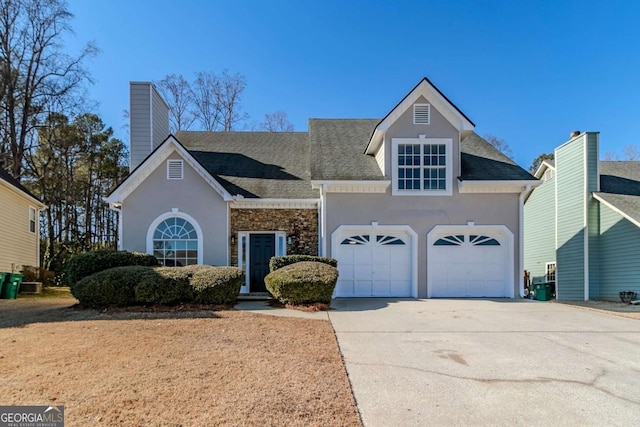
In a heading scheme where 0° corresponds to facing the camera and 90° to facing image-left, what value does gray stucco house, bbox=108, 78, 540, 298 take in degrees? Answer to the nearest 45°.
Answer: approximately 0°

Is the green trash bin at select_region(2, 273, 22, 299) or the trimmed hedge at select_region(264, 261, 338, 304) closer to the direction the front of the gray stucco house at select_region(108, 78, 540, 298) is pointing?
the trimmed hedge

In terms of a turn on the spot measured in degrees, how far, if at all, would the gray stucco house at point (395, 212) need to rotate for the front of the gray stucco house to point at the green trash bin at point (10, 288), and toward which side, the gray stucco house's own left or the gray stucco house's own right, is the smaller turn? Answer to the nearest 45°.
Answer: approximately 90° to the gray stucco house's own right

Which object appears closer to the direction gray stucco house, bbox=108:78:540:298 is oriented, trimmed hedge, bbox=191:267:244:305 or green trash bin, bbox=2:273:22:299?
the trimmed hedge

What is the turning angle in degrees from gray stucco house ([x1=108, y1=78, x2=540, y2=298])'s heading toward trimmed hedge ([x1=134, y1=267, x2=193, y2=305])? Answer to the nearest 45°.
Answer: approximately 45° to its right

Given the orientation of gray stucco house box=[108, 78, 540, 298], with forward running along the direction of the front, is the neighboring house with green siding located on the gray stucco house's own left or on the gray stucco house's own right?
on the gray stucco house's own left

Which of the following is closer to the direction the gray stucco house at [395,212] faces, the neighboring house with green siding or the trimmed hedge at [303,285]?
the trimmed hedge
